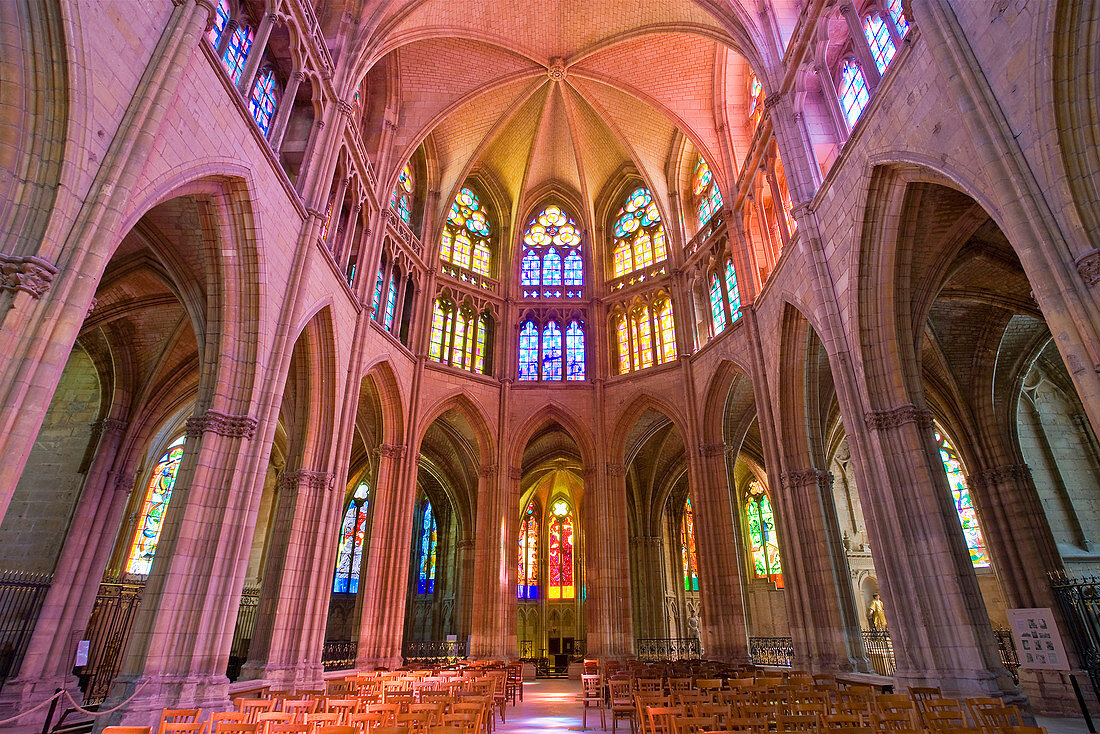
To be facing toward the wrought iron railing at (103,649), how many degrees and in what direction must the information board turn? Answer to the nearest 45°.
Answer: approximately 90° to its right

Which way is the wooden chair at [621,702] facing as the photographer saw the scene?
facing away from the viewer

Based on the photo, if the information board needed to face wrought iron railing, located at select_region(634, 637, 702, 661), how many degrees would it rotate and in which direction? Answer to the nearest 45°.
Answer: approximately 135° to its right

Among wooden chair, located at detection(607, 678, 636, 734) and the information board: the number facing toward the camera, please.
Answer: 1

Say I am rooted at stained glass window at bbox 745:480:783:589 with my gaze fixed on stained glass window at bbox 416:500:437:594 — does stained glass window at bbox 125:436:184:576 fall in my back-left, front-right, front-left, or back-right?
front-left

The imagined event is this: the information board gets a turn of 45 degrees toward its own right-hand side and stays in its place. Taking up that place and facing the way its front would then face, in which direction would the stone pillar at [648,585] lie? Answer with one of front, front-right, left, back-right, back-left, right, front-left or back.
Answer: right

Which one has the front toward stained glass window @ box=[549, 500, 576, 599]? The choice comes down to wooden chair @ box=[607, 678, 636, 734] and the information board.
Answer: the wooden chair

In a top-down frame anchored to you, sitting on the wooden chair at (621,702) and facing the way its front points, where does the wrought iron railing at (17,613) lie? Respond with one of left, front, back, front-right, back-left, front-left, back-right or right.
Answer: left

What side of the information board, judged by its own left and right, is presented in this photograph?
front

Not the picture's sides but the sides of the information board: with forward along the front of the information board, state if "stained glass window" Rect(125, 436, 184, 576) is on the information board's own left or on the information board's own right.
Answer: on the information board's own right

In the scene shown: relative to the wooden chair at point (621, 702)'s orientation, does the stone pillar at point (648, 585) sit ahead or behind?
ahead

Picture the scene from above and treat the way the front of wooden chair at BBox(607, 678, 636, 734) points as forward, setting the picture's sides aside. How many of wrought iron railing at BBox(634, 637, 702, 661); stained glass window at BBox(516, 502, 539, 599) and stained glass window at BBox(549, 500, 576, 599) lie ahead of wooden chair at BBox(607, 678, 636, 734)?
3

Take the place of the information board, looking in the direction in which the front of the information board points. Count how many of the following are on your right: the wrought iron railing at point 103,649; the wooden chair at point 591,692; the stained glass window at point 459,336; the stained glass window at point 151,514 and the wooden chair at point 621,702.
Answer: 5

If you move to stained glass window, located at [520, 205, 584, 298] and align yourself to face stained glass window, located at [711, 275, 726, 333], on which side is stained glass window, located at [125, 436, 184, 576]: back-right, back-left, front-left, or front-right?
back-right
